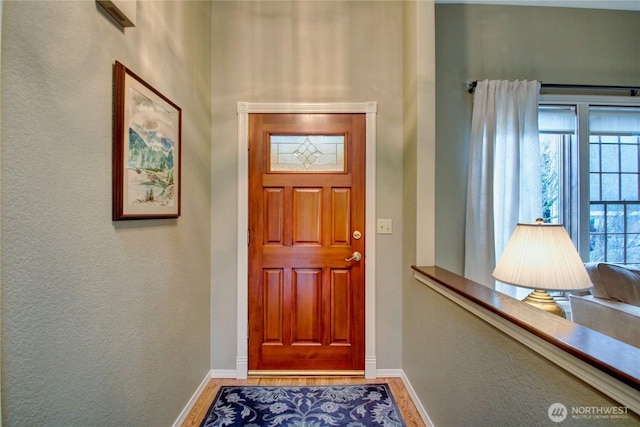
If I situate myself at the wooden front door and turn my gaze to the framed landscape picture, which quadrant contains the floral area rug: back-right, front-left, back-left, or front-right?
front-left

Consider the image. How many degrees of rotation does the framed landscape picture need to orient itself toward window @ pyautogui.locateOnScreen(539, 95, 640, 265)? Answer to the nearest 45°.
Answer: approximately 45° to its left

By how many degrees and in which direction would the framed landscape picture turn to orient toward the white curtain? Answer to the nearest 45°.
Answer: approximately 45° to its left

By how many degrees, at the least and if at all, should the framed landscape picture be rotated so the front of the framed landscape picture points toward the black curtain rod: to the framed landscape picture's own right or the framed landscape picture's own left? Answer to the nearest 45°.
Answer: approximately 45° to the framed landscape picture's own left

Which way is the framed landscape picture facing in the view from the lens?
facing the viewer and to the right of the viewer

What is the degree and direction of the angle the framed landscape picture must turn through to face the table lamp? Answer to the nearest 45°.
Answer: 0° — it already faces it
